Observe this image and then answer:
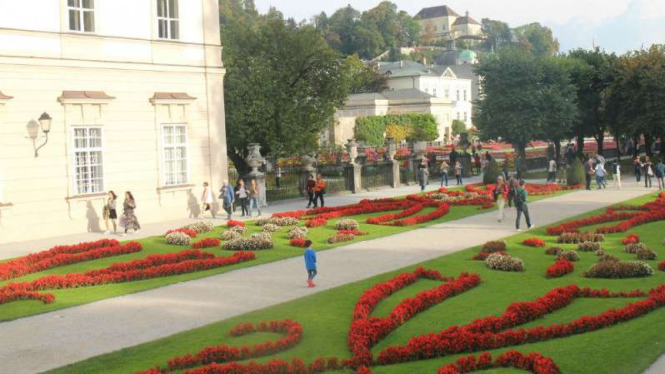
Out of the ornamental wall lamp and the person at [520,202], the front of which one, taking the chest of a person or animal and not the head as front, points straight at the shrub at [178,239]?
the ornamental wall lamp

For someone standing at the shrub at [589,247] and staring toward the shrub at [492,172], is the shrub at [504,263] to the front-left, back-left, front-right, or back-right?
back-left

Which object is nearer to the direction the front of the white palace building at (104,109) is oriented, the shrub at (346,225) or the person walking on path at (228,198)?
the shrub

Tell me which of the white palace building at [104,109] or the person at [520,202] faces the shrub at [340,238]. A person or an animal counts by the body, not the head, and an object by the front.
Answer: the white palace building

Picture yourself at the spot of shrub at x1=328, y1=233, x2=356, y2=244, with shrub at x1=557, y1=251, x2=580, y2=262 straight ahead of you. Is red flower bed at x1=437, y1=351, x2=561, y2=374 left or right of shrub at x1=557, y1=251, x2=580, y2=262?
right

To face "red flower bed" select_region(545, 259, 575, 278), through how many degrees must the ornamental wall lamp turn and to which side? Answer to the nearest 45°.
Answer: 0° — it already faces it
